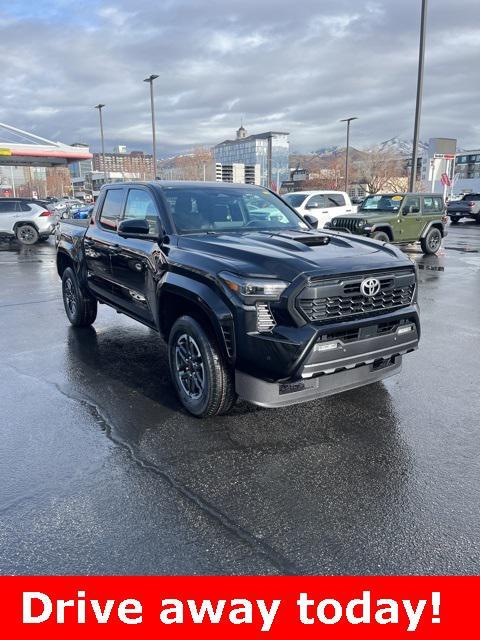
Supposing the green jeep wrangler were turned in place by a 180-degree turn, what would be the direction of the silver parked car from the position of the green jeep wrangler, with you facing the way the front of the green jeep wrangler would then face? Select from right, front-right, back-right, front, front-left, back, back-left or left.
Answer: back-left

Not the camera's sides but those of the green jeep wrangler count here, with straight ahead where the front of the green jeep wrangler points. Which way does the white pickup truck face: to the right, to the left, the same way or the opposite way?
the same way

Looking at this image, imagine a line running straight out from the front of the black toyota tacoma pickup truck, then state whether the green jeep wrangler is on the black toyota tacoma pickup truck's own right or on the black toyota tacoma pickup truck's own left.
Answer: on the black toyota tacoma pickup truck's own left

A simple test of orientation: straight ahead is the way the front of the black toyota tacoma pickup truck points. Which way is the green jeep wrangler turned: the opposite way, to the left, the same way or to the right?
to the right

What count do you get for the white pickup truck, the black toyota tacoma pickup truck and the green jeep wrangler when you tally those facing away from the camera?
0

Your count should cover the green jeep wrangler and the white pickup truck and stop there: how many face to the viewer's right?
0

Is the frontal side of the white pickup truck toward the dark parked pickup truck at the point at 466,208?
no

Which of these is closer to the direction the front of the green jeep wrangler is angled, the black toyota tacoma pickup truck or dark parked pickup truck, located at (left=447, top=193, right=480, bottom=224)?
the black toyota tacoma pickup truck

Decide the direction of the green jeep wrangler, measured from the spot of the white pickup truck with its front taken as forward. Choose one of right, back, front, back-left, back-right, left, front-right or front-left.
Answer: left

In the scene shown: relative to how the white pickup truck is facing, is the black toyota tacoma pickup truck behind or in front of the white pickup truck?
in front

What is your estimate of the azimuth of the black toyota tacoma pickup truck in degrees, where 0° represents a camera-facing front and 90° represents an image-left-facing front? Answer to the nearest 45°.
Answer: approximately 315°

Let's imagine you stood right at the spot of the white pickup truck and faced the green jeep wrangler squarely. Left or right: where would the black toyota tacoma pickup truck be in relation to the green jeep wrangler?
right

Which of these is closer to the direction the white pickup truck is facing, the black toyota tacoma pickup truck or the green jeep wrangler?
the black toyota tacoma pickup truck

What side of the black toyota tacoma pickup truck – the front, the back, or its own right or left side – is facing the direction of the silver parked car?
back

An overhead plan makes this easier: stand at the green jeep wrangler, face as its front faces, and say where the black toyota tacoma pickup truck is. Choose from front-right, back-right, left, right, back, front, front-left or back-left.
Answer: front-left

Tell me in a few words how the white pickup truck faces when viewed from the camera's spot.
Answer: facing the viewer and to the left of the viewer

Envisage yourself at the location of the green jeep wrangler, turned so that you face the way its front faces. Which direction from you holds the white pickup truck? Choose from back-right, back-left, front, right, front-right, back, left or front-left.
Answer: right
